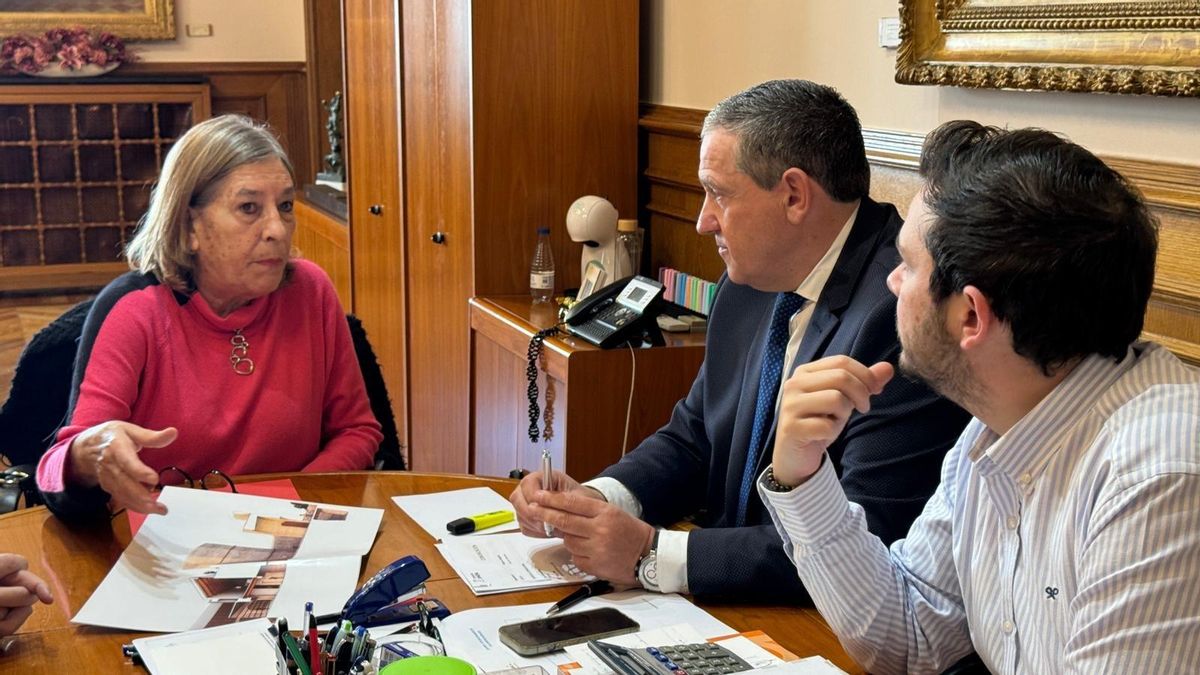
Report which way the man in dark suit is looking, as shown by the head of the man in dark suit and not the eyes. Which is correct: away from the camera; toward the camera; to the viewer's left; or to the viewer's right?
to the viewer's left

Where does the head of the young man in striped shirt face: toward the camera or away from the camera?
away from the camera

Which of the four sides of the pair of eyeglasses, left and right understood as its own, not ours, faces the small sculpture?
back

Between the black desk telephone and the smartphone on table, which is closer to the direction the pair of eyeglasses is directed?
the smartphone on table

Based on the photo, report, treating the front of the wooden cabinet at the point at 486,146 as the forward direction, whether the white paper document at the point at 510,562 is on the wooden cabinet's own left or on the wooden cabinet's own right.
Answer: on the wooden cabinet's own left

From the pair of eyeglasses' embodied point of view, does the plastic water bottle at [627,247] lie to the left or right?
on its left

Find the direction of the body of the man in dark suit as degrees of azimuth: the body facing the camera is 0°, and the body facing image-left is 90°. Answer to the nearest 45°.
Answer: approximately 45°

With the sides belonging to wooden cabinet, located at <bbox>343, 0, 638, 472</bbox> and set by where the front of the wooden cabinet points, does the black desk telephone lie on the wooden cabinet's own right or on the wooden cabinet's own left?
on the wooden cabinet's own left
